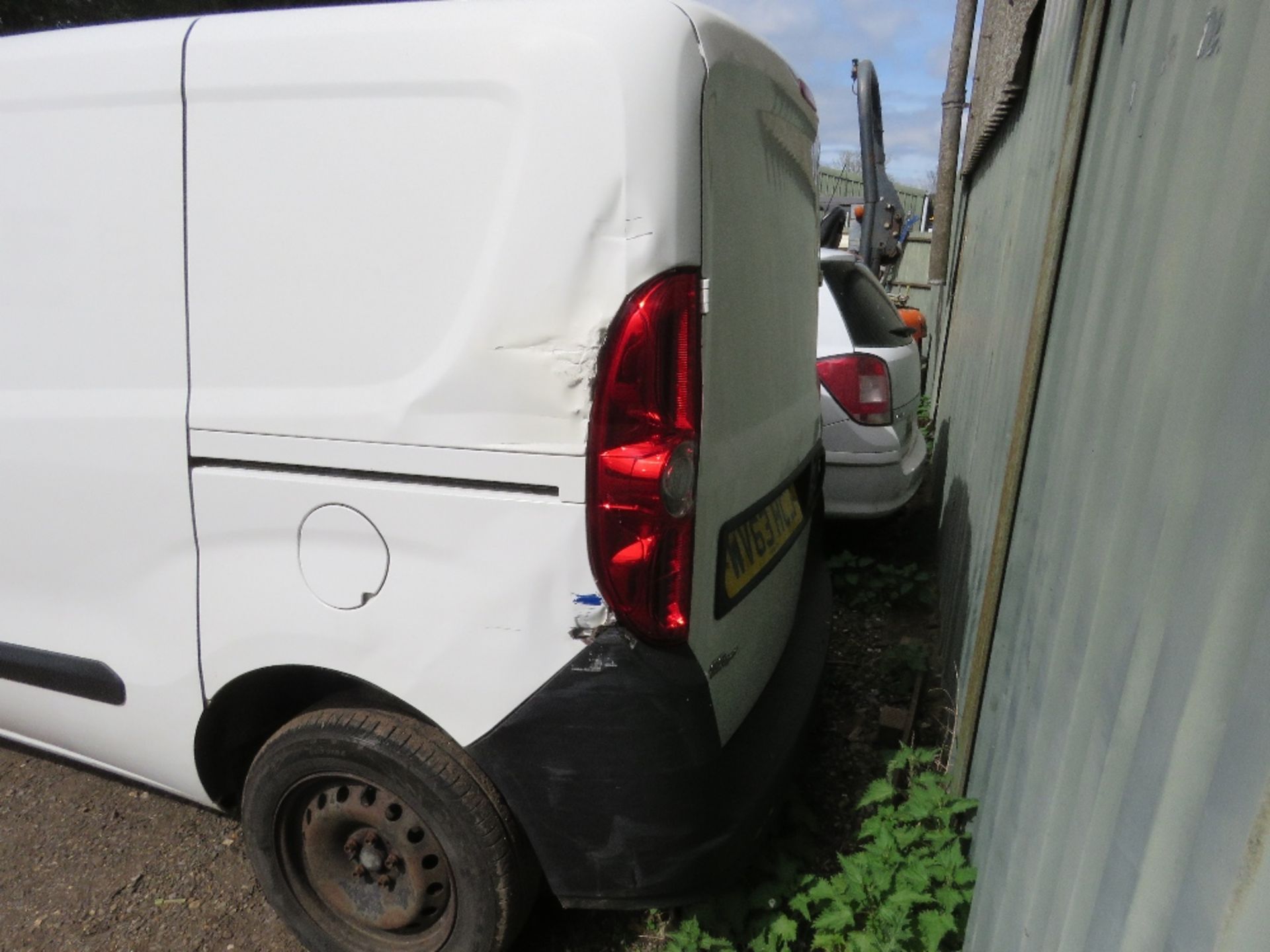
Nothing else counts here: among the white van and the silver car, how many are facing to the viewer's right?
0

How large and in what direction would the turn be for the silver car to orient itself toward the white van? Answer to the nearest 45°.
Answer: approximately 135° to its left

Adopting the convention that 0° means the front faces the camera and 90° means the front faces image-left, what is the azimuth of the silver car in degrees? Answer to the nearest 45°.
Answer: approximately 135°

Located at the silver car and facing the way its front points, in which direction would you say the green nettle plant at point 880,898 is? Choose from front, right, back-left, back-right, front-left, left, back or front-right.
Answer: back-left

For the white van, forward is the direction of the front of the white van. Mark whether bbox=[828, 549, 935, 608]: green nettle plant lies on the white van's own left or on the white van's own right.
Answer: on the white van's own right

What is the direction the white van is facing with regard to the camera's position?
facing away from the viewer and to the left of the viewer

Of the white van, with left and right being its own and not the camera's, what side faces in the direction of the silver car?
right
